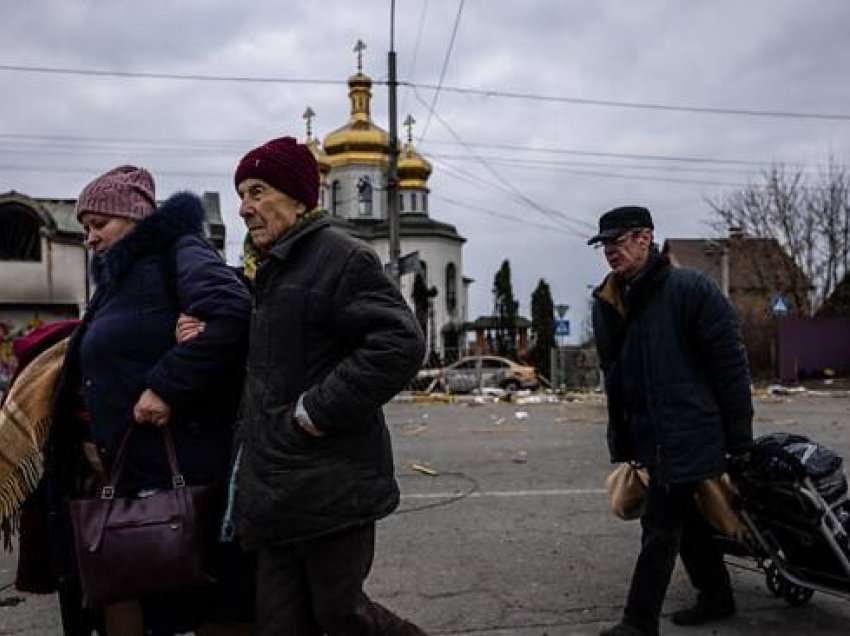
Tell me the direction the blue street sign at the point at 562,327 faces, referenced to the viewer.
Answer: facing the viewer

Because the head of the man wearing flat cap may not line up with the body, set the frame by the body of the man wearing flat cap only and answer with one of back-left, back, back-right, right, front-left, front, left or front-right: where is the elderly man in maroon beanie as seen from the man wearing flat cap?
front

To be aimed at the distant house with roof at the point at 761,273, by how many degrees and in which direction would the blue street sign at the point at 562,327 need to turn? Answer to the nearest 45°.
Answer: approximately 135° to its left

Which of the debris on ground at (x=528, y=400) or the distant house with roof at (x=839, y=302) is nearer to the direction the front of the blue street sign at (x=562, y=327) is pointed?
the debris on ground

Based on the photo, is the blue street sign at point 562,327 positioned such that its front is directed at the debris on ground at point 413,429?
yes

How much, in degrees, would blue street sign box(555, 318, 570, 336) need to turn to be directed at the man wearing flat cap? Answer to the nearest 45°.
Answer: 0° — it already faces them

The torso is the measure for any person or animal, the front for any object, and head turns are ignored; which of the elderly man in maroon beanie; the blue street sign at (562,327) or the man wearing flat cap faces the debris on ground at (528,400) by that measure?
the blue street sign

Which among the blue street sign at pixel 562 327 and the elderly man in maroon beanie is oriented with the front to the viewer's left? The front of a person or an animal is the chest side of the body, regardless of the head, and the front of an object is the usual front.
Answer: the elderly man in maroon beanie

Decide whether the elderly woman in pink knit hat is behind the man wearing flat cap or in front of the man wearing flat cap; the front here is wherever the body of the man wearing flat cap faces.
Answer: in front

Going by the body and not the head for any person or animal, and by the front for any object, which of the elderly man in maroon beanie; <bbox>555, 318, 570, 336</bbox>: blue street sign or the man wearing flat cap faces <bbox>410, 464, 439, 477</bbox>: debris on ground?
the blue street sign

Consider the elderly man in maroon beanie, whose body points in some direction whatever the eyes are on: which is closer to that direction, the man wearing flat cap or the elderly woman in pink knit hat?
the elderly woman in pink knit hat

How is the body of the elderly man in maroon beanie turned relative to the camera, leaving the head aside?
to the viewer's left

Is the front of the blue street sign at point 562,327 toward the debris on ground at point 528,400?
yes

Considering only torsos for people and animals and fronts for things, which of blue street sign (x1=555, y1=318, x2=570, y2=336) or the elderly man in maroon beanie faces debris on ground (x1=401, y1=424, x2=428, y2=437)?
the blue street sign

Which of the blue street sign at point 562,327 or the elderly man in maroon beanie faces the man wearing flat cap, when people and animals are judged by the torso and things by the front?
the blue street sign

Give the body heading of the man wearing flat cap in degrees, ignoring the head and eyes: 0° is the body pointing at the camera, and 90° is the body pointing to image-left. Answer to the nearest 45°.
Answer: approximately 45°
